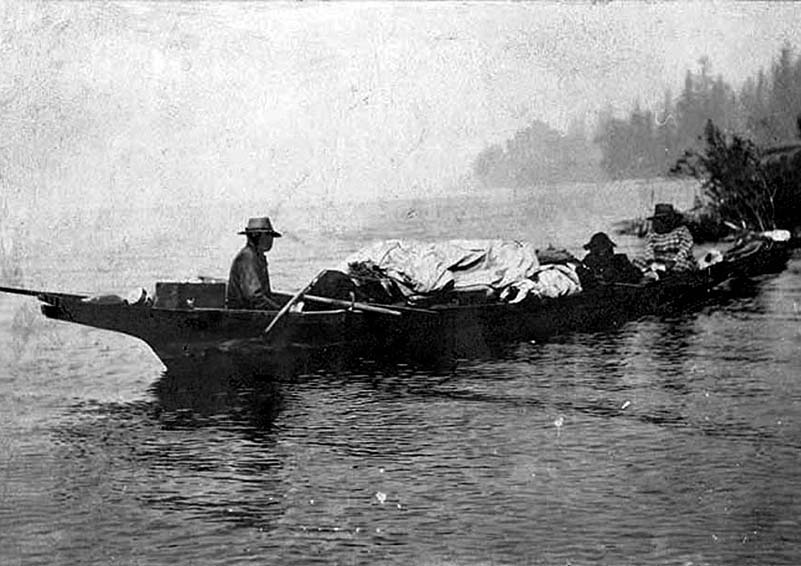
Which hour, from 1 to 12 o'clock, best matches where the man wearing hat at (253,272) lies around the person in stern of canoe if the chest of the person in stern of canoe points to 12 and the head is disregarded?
The man wearing hat is roughly at 11 o'clock from the person in stern of canoe.

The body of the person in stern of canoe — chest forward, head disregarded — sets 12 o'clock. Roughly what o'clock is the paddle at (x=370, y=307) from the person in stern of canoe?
The paddle is roughly at 11 o'clock from the person in stern of canoe.

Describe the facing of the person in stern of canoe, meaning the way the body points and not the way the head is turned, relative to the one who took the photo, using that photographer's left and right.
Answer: facing to the left of the viewer

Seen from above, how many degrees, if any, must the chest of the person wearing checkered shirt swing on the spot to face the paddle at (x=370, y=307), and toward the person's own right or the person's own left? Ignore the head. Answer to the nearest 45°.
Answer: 0° — they already face it
